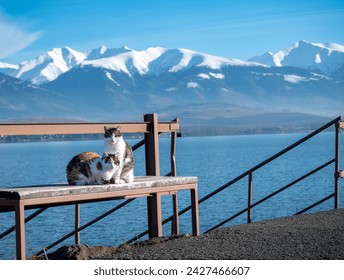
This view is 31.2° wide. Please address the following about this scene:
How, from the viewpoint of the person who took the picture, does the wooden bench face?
facing the viewer and to the right of the viewer

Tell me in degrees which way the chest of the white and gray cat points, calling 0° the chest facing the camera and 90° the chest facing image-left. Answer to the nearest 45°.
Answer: approximately 45°
